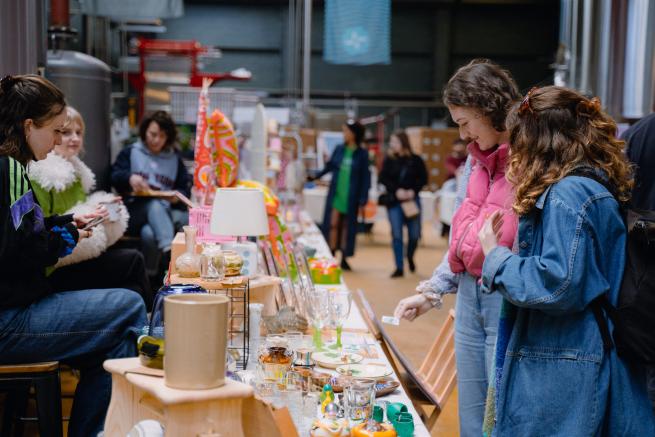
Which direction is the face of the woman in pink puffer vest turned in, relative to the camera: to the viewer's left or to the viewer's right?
to the viewer's left

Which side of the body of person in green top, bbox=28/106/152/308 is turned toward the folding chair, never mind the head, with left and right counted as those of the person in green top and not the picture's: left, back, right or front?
front

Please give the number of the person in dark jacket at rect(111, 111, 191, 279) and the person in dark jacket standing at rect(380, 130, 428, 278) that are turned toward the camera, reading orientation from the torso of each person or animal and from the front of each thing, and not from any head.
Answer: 2

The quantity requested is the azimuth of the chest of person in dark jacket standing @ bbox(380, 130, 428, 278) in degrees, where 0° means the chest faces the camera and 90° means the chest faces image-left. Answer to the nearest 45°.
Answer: approximately 0°

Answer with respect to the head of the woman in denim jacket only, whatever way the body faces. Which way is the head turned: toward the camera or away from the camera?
away from the camera

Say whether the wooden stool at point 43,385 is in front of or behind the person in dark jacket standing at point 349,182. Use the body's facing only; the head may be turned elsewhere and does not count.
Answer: in front

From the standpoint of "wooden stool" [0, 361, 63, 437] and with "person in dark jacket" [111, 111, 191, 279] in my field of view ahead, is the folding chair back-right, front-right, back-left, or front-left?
front-right

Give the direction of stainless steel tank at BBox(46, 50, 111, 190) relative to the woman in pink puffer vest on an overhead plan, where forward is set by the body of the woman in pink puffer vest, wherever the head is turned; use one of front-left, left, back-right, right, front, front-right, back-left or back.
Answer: right

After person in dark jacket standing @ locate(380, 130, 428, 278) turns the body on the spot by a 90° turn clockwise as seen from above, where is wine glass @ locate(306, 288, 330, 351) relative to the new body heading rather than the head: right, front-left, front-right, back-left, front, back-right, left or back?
left

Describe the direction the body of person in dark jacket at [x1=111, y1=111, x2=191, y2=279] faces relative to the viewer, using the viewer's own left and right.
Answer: facing the viewer

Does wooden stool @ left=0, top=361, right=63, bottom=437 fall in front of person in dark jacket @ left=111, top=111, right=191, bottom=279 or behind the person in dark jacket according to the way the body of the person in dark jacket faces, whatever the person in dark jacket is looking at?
in front
